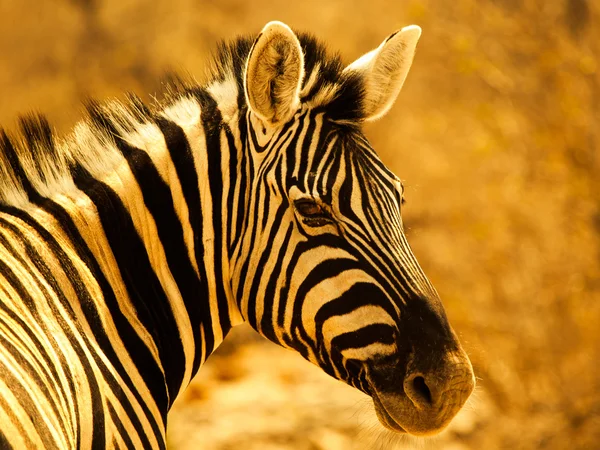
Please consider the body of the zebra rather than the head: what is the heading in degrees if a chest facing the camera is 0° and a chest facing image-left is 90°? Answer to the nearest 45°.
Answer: approximately 270°
